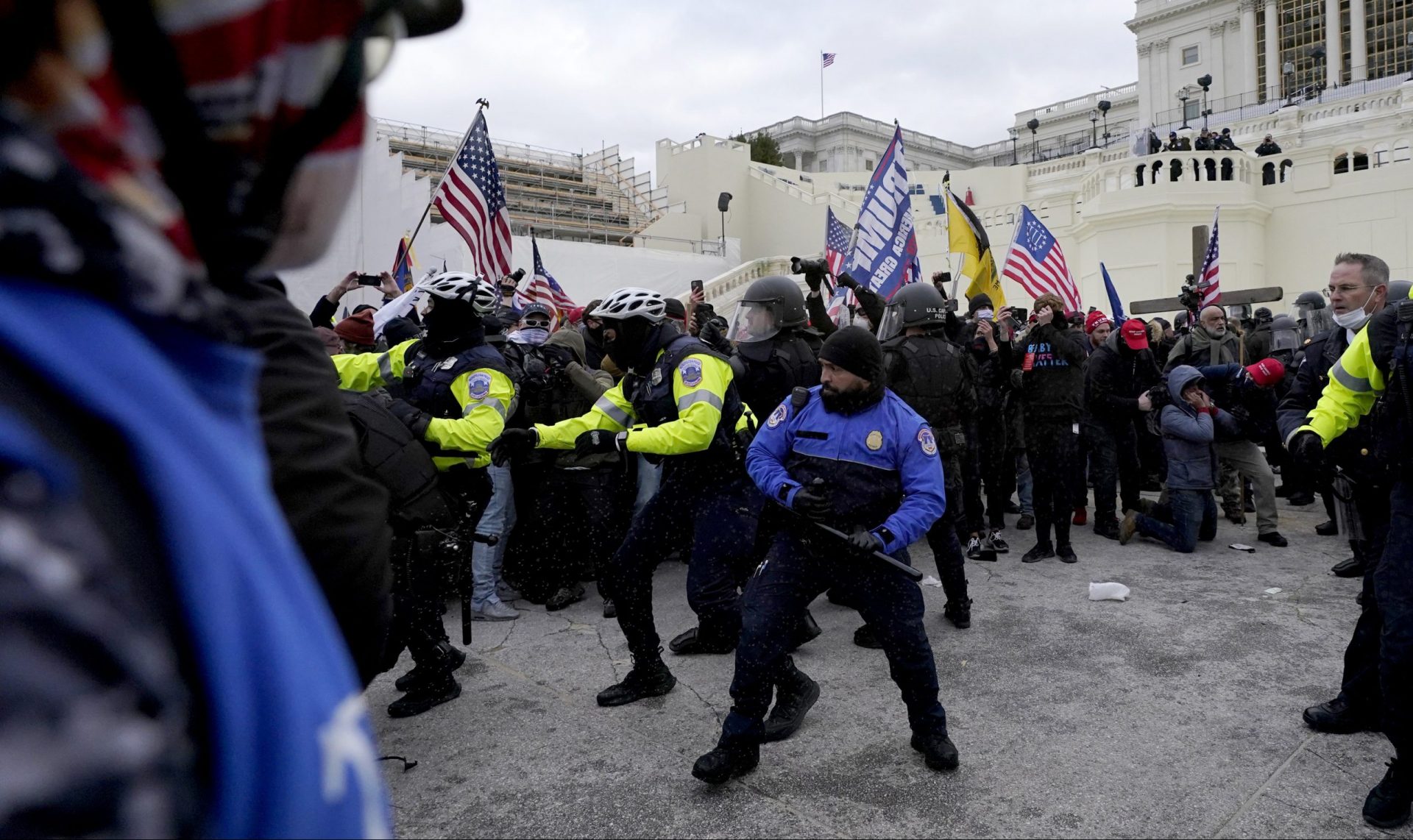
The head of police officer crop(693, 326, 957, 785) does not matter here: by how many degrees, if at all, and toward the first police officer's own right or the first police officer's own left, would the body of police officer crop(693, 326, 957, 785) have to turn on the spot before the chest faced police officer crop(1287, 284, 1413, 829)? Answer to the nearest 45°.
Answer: approximately 90° to the first police officer's own left

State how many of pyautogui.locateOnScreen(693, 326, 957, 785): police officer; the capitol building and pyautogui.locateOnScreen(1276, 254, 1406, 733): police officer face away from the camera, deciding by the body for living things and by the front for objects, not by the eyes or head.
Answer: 0

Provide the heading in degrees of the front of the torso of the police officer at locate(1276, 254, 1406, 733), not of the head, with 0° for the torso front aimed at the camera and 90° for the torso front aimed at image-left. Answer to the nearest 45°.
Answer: approximately 45°

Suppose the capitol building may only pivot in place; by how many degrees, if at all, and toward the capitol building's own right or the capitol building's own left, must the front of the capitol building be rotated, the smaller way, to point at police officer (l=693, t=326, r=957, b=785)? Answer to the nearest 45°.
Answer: approximately 45° to the capitol building's own left

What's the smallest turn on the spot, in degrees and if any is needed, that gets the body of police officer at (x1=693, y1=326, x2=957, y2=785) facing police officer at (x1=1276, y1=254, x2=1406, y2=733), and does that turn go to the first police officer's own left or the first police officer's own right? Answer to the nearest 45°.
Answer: approximately 90° to the first police officer's own left

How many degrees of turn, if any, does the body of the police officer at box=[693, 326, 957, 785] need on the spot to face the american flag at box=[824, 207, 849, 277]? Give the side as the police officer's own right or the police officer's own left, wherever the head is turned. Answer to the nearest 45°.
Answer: approximately 180°

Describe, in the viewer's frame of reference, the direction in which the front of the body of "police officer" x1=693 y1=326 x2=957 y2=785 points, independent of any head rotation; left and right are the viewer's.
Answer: facing the viewer

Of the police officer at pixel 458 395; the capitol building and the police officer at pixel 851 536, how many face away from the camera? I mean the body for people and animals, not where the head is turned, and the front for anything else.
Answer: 0
